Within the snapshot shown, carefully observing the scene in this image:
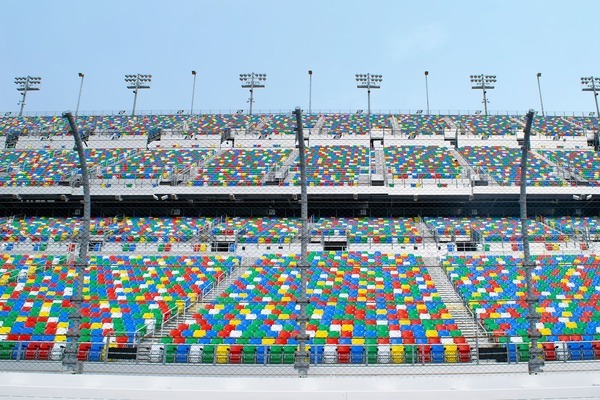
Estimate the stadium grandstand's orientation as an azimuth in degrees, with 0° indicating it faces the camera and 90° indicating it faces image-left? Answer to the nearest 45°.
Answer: approximately 0°
